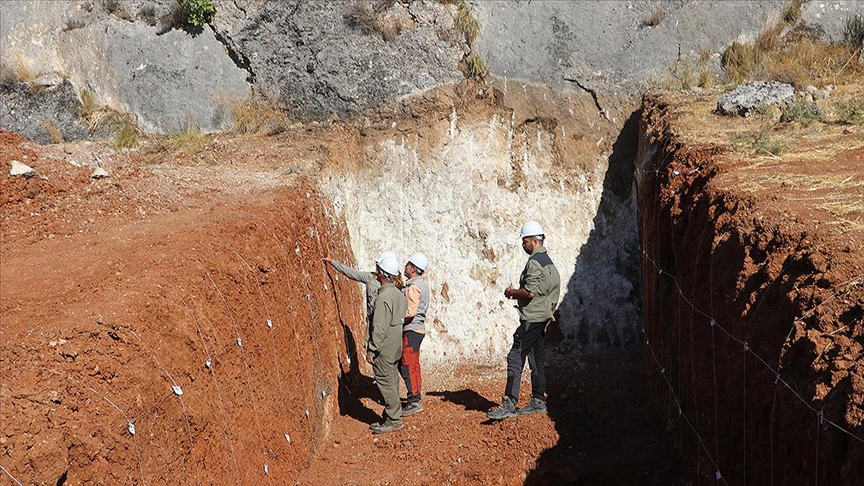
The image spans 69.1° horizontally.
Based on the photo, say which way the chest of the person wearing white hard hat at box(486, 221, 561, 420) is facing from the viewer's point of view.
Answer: to the viewer's left

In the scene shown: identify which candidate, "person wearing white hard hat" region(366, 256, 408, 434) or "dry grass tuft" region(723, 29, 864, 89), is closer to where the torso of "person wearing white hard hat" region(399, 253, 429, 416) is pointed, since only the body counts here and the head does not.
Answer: the person wearing white hard hat

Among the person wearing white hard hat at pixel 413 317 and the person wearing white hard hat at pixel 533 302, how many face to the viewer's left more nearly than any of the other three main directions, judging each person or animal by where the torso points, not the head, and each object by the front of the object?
2

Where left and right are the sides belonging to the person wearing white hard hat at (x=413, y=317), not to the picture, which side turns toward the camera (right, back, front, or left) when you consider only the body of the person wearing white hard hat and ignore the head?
left

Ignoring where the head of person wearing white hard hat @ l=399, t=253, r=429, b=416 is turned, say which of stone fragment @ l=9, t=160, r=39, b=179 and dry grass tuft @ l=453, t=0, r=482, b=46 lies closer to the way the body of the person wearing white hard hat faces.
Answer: the stone fragment

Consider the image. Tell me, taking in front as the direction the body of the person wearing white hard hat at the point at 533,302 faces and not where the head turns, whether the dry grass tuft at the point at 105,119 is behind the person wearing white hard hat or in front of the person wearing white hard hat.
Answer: in front

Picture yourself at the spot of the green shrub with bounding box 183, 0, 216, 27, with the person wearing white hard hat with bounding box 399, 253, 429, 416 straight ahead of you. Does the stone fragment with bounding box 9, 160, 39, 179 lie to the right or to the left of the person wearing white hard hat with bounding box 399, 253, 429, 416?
right

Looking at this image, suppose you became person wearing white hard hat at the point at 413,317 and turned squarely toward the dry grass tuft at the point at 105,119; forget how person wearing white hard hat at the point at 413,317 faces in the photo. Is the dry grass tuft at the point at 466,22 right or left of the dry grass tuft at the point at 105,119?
right

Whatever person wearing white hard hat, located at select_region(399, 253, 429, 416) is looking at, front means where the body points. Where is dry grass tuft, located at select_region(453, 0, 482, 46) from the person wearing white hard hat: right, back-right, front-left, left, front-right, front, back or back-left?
right

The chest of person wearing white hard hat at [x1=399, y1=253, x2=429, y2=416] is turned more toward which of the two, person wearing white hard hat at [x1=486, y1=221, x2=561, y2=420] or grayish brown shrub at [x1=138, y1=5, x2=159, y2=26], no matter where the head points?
the grayish brown shrub

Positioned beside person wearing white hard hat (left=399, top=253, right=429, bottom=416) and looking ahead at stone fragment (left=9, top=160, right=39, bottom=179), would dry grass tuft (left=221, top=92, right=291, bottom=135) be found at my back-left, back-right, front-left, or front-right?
front-right

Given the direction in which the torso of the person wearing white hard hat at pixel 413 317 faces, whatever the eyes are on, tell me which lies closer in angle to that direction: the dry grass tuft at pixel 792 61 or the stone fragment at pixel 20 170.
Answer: the stone fragment

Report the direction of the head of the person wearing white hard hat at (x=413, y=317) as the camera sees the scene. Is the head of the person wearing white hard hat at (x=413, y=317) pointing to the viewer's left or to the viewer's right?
to the viewer's left

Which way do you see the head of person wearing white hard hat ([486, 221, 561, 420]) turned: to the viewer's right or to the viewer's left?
to the viewer's left

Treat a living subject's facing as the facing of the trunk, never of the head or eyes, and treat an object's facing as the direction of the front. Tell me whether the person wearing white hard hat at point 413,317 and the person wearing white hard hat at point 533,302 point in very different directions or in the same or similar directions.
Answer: same or similar directions
